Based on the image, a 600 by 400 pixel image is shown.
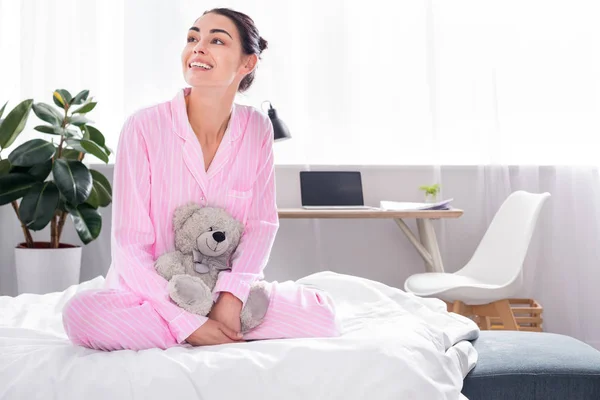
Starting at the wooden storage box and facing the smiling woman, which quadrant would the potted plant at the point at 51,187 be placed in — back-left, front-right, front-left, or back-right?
front-right

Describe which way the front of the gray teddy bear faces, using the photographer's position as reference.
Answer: facing the viewer and to the right of the viewer

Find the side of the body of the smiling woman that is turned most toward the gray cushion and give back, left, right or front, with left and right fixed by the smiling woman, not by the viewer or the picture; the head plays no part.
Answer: left

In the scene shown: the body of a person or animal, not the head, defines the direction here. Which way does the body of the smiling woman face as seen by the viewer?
toward the camera
